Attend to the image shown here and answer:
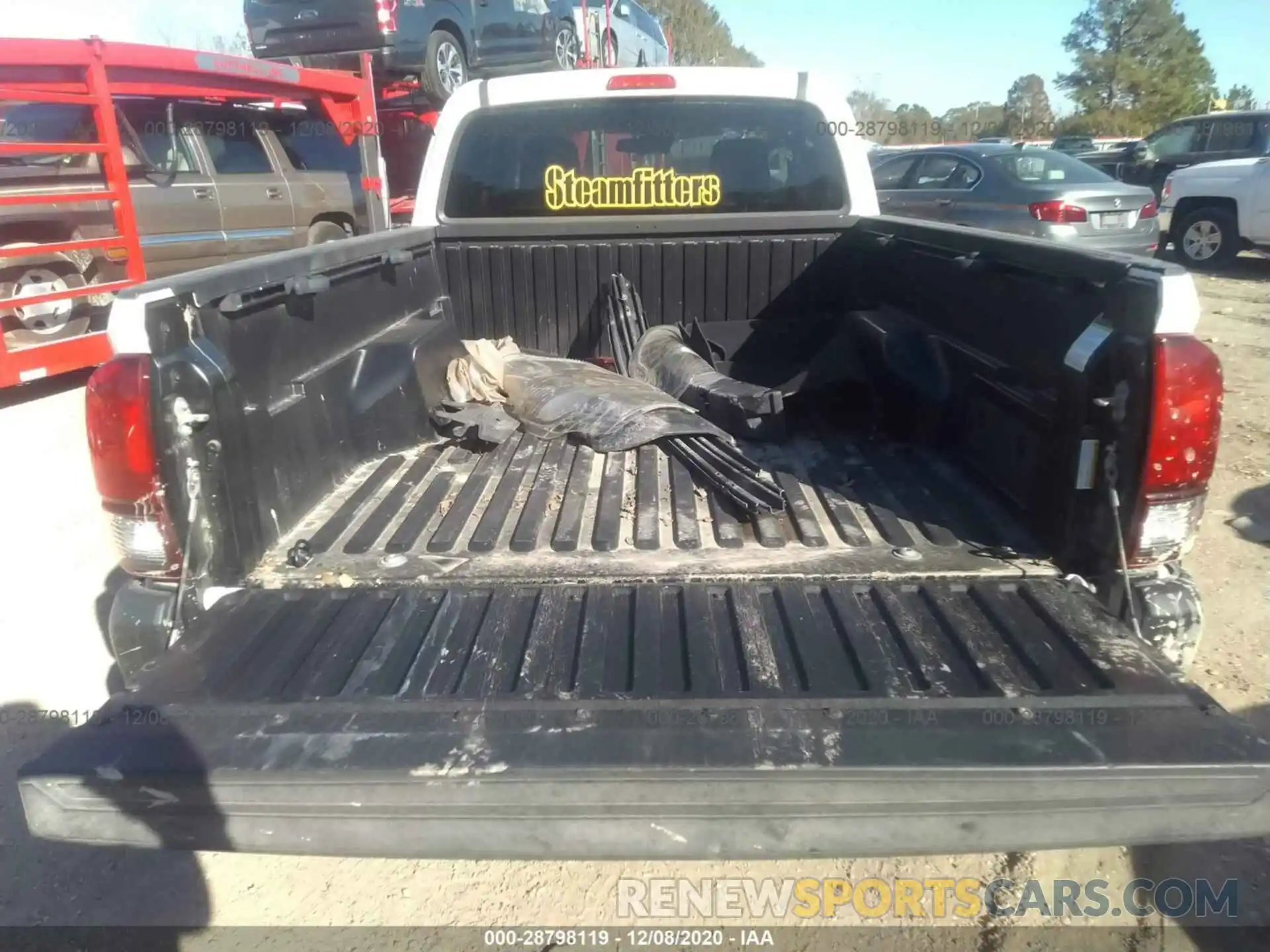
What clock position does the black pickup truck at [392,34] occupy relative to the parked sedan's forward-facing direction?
The black pickup truck is roughly at 10 o'clock from the parked sedan.

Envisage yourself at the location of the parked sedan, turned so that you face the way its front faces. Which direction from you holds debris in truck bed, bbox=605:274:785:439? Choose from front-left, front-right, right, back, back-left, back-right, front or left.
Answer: back-left

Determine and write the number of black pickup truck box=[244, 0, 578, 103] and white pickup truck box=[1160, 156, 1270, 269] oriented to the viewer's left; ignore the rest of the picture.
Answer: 1

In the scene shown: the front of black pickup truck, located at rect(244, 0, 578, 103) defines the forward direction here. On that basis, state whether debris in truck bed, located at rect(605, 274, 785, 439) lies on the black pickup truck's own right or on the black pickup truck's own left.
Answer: on the black pickup truck's own right

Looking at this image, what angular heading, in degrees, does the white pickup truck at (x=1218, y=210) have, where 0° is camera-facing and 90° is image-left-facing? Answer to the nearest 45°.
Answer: approximately 90°

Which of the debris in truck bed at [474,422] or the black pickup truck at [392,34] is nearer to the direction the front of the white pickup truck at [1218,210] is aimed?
the black pickup truck

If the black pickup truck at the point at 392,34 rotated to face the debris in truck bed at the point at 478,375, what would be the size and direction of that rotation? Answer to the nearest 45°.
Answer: approximately 135° to its right

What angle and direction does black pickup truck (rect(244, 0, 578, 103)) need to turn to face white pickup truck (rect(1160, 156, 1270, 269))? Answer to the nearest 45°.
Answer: approximately 45° to its right

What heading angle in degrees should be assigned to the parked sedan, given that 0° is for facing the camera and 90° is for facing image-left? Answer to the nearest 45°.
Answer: approximately 135°
